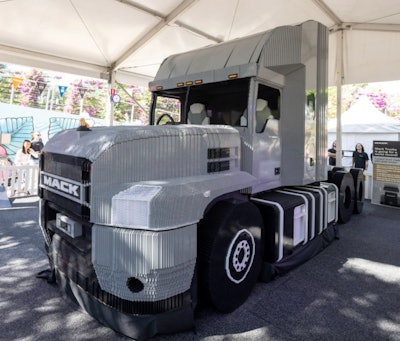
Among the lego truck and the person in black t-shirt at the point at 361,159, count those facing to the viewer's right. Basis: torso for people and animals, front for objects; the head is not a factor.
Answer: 0

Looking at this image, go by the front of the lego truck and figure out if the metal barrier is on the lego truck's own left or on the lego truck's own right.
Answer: on the lego truck's own right

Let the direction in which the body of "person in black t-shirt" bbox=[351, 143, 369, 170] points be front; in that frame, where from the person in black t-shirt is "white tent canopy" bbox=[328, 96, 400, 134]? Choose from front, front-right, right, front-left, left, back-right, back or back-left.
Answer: back

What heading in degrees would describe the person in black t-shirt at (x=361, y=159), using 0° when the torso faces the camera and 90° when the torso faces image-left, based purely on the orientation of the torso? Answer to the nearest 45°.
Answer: approximately 0°

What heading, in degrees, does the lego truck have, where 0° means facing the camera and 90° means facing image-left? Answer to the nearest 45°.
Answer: approximately 45°

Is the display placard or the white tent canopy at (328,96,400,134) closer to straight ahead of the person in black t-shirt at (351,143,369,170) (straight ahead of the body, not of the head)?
the display placard

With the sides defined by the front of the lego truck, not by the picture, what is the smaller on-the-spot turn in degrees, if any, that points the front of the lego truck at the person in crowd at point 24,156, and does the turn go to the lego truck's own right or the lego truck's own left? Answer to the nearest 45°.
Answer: approximately 90° to the lego truck's own right

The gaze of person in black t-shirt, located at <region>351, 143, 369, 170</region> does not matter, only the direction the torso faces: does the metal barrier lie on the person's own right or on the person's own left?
on the person's own right

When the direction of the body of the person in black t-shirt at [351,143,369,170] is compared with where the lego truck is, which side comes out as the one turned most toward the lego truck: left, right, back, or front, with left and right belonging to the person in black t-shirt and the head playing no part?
front

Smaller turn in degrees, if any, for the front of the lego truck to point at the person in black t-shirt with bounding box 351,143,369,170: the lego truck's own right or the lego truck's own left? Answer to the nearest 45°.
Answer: approximately 180°
